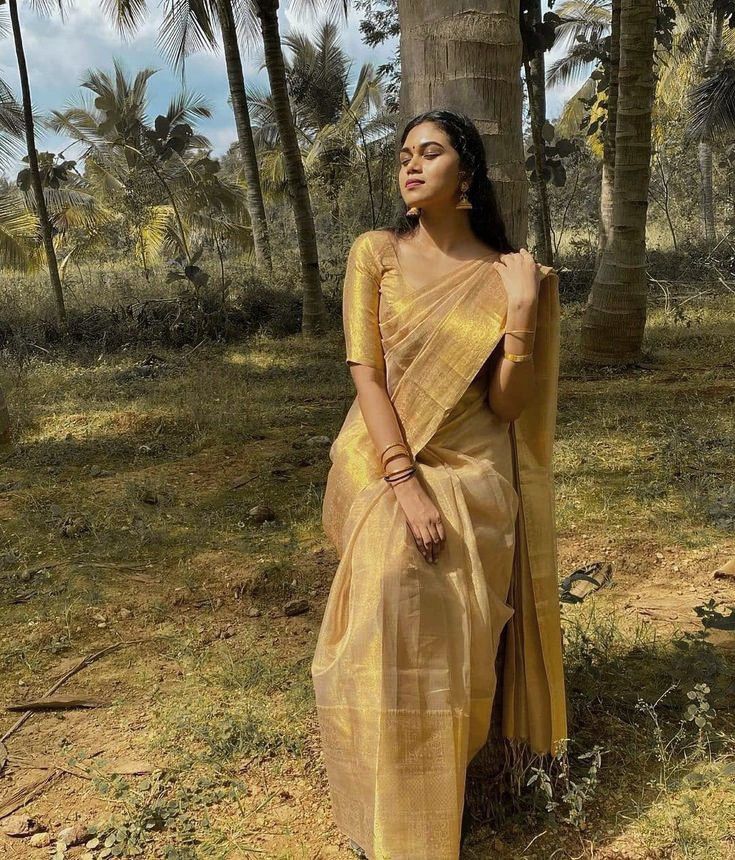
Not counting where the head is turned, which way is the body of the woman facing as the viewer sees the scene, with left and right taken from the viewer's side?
facing the viewer

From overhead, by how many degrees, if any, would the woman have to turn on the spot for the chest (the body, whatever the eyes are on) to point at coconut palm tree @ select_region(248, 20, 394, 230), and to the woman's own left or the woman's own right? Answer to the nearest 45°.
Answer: approximately 180°

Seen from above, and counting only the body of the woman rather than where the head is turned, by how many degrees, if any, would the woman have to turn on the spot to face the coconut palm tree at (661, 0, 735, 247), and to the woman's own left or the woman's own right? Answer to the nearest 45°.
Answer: approximately 180°

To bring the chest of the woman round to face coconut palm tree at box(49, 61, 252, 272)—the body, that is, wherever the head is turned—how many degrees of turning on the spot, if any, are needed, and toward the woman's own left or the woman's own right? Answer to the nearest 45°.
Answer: approximately 180°

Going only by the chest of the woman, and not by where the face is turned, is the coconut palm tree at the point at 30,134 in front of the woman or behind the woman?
behind

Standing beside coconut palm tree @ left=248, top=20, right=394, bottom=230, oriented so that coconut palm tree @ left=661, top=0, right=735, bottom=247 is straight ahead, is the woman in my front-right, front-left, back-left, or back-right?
front-right

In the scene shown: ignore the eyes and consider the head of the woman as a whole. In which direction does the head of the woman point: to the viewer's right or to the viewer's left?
to the viewer's left

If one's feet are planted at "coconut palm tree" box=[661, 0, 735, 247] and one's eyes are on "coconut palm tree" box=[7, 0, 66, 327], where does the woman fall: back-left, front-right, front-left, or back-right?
front-left

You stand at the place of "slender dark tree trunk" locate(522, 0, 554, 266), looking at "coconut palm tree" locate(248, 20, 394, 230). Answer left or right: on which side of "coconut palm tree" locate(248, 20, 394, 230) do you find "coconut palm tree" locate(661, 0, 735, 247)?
right
